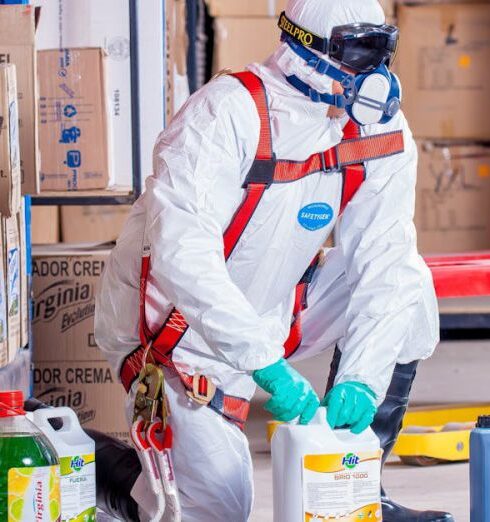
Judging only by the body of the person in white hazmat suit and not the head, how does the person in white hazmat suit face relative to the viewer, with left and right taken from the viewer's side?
facing the viewer and to the right of the viewer

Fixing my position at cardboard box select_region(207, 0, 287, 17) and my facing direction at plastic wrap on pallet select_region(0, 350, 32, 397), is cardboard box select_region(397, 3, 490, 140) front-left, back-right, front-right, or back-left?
back-left

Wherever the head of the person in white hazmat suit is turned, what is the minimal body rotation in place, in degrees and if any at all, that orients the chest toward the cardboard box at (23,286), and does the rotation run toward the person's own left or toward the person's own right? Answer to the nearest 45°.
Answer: approximately 180°

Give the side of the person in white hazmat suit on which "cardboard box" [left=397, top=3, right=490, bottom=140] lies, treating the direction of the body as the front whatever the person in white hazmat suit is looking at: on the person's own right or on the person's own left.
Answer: on the person's own left

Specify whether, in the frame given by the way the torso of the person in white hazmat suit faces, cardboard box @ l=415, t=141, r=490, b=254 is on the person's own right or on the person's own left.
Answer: on the person's own left

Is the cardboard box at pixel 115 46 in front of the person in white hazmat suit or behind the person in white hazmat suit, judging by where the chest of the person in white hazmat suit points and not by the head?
behind

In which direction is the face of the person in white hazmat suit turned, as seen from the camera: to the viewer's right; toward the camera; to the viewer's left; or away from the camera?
to the viewer's right
